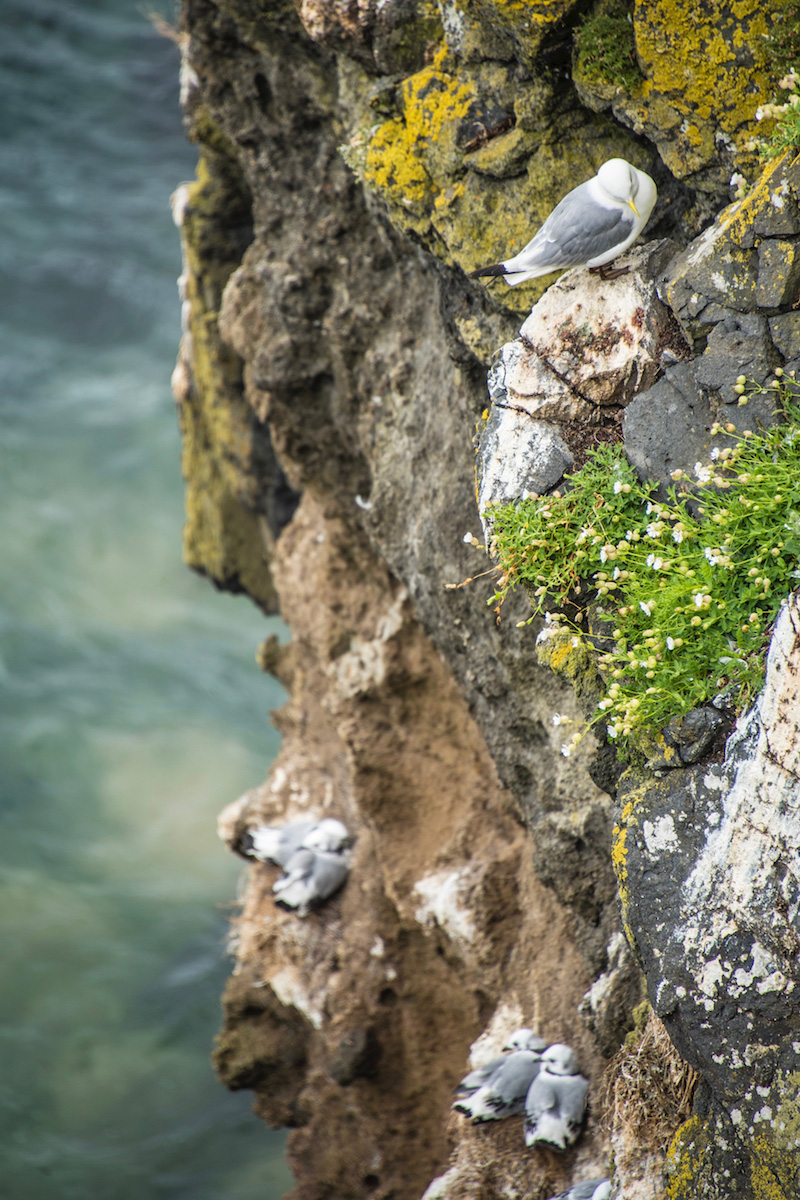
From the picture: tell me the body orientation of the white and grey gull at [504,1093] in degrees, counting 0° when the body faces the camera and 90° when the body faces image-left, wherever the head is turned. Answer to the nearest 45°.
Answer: approximately 225°

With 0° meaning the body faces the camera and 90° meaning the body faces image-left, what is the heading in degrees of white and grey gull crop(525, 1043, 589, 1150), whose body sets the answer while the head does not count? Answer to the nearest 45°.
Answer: approximately 180°

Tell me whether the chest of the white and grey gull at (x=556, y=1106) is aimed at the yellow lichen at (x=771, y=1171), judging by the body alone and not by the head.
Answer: no

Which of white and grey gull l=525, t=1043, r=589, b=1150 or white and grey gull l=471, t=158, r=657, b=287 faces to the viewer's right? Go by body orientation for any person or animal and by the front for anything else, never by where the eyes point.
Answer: white and grey gull l=471, t=158, r=657, b=287

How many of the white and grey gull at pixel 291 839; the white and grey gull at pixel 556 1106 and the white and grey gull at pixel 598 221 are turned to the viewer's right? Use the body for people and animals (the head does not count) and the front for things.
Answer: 2

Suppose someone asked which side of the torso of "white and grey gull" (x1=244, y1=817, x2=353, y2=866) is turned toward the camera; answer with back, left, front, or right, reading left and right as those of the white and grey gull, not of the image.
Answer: right

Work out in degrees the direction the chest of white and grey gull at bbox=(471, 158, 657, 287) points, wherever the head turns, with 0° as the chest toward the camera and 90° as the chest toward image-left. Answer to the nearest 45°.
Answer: approximately 270°
